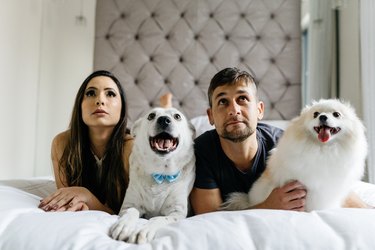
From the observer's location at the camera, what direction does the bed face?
facing the viewer

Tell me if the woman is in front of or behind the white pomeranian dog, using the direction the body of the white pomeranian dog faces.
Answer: behind

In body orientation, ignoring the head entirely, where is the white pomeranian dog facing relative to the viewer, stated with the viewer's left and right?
facing the viewer and to the right of the viewer
